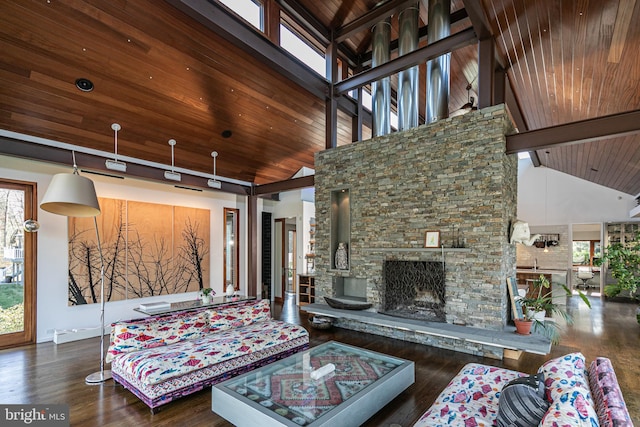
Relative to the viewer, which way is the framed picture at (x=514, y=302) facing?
to the viewer's right

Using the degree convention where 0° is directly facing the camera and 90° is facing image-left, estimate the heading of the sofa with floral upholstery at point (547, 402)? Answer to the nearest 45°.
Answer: approximately 90°

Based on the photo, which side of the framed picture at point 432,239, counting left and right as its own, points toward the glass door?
right

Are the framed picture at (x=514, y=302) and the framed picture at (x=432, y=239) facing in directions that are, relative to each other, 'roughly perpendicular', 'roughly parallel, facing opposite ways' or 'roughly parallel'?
roughly perpendicular

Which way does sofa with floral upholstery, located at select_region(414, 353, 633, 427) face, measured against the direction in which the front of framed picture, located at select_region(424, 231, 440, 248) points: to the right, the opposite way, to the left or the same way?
to the right

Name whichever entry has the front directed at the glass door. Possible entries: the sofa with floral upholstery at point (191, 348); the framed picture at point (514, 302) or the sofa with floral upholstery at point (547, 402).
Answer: the sofa with floral upholstery at point (547, 402)

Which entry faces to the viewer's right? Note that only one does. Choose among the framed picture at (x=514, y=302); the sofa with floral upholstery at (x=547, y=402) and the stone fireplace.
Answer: the framed picture

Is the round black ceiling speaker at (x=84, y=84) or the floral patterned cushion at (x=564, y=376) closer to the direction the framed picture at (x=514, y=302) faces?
the floral patterned cushion

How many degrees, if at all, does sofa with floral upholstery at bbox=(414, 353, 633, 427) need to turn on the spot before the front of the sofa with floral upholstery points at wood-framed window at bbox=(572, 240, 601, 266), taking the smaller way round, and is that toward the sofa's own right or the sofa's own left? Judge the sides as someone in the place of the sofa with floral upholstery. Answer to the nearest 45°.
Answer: approximately 90° to the sofa's own right

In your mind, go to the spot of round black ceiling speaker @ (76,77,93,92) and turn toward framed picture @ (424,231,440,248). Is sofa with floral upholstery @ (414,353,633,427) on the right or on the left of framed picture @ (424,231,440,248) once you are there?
right

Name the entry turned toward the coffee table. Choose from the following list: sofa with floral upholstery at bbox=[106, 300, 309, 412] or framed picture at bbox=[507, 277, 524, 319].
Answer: the sofa with floral upholstery

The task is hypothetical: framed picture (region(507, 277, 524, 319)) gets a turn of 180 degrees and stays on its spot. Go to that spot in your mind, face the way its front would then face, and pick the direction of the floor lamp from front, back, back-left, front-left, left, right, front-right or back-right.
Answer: front-left

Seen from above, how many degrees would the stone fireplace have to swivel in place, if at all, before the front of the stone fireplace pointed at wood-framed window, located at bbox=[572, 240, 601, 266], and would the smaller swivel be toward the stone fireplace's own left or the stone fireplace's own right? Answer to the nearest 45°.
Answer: approximately 180°
